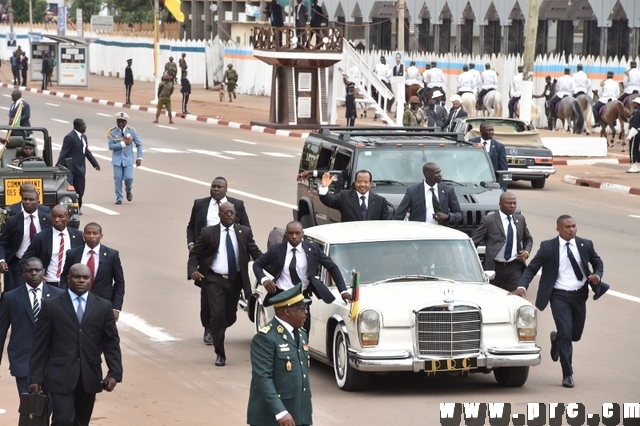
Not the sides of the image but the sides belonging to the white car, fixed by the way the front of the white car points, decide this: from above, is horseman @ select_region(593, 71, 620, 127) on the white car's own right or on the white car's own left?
on the white car's own left

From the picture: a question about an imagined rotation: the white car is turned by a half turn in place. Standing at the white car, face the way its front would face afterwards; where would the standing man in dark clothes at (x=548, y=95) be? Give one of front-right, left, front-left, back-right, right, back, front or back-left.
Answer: front-right

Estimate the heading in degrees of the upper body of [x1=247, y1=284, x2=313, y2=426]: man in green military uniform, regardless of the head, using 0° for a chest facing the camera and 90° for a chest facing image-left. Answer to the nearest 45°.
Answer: approximately 315°

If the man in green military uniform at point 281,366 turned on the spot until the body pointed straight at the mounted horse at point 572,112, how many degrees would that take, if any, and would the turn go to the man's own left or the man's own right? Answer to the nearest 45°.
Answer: approximately 135° to the man's own left

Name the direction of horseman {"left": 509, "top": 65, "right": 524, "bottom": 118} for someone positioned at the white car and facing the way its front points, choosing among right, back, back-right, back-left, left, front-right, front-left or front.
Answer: back-left

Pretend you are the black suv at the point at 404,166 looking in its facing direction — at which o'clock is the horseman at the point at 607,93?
The horseman is roughly at 8 o'clock from the black suv.

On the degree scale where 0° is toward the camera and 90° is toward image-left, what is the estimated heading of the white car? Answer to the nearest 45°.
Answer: approximately 315°

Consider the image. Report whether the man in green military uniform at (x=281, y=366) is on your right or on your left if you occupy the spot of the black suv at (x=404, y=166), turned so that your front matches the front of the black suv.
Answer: on your right

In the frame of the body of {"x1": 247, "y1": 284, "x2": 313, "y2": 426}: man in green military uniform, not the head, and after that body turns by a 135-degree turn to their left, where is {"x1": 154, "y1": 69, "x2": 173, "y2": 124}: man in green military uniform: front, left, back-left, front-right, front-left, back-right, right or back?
front

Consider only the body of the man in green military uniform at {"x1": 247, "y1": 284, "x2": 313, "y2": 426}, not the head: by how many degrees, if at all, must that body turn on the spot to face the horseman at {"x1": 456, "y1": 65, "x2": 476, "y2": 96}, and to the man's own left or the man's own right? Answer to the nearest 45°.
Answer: approximately 135° to the man's own left

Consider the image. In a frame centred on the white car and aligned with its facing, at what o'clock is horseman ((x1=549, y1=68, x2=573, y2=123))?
The horseman is roughly at 8 o'clock from the white car.

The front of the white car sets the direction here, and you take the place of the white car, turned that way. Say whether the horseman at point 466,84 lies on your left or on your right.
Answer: on your left

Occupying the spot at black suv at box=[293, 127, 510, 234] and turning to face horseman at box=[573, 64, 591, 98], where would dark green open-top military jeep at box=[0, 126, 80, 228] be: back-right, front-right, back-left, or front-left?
back-left
